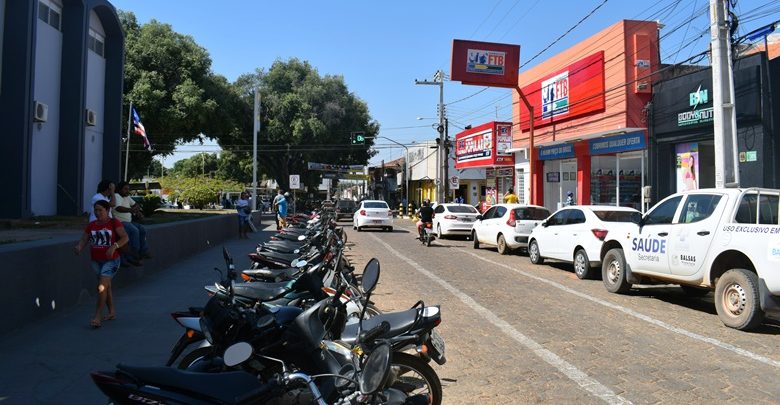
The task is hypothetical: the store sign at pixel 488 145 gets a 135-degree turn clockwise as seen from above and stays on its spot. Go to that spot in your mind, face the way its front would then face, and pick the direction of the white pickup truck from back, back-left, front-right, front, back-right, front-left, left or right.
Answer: back

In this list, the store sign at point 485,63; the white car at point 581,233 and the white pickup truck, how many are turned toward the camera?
1

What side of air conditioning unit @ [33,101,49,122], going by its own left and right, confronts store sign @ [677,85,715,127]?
front

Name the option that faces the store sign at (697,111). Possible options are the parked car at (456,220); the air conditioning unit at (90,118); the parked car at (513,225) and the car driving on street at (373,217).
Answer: the air conditioning unit

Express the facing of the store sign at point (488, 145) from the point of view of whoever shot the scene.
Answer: facing the viewer and to the left of the viewer

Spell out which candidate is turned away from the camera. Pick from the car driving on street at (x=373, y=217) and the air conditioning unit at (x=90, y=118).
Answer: the car driving on street

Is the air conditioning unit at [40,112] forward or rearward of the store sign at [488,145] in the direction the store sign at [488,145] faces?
forward

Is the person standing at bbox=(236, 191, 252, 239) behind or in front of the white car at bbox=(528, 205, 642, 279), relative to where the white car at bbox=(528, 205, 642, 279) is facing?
in front

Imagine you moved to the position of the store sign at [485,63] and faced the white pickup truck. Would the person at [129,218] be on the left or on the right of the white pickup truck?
right

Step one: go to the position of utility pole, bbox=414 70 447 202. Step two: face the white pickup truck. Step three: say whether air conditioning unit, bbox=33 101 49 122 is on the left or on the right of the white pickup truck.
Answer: right

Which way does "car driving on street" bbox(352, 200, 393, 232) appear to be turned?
away from the camera

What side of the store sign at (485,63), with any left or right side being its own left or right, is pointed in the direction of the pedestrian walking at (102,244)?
front

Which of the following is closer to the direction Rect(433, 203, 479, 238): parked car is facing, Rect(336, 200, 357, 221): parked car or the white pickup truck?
the parked car

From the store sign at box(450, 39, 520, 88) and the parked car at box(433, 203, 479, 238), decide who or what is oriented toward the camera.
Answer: the store sign

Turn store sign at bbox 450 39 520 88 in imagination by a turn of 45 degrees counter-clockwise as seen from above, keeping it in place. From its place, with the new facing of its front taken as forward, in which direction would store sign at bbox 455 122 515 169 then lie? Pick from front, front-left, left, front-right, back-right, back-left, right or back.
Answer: back-left

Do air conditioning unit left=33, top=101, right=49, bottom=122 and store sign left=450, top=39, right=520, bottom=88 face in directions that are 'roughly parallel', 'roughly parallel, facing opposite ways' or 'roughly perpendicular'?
roughly perpendicular
